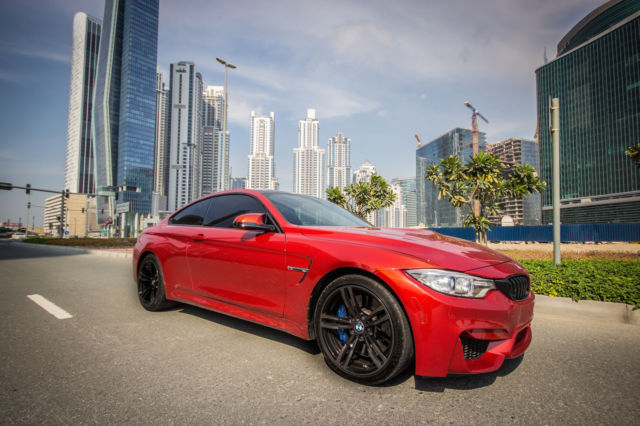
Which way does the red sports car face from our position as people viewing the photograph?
facing the viewer and to the right of the viewer

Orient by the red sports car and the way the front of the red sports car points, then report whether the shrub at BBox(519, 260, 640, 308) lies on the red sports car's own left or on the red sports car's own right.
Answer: on the red sports car's own left
